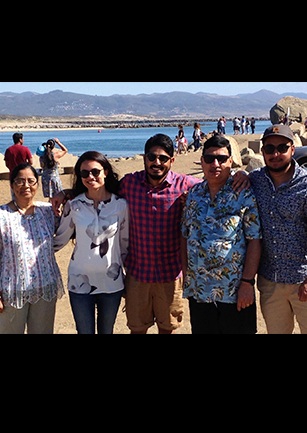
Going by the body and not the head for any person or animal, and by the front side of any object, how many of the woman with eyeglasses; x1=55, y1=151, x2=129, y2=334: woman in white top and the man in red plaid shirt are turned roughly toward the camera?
3

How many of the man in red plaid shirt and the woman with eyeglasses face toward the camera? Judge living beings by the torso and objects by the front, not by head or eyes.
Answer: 2

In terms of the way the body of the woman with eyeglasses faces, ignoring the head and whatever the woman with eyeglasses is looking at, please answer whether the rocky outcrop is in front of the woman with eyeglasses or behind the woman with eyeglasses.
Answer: behind

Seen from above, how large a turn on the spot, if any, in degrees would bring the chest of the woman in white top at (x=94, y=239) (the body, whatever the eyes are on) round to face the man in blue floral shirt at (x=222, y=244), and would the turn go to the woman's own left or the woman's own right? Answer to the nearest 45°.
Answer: approximately 45° to the woman's own left

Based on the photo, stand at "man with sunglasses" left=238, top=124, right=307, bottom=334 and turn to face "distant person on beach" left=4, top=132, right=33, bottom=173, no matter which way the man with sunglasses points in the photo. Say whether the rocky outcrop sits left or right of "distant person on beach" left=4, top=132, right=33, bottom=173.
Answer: right

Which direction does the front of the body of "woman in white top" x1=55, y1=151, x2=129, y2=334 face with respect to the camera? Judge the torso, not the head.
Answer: toward the camera

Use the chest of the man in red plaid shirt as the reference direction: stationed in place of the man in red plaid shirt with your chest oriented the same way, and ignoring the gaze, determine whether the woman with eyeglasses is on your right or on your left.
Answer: on your right

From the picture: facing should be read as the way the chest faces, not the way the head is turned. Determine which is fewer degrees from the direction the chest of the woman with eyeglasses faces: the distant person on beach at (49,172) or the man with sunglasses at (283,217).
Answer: the man with sunglasses

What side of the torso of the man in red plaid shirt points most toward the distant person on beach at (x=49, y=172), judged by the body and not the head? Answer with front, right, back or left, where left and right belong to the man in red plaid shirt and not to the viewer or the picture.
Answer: back

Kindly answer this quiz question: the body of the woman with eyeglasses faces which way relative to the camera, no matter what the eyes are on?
toward the camera

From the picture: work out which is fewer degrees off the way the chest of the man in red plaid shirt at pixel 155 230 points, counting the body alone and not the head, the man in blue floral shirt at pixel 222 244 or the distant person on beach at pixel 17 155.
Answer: the man in blue floral shirt

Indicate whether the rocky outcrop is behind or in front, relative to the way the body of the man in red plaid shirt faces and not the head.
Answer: behind
